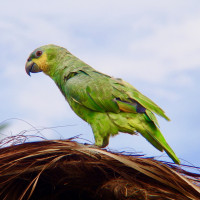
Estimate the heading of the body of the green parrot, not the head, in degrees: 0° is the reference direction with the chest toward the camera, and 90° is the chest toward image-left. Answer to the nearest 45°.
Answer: approximately 90°
